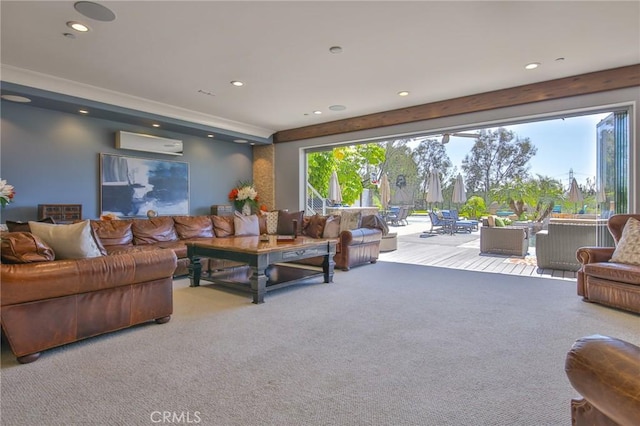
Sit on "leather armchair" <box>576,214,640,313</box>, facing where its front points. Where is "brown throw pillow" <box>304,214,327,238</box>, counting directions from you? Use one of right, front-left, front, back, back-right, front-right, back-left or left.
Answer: front-right

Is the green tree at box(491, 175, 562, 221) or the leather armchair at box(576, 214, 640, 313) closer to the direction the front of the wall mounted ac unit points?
the leather armchair

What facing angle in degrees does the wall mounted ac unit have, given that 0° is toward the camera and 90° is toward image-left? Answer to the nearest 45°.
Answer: approximately 315°

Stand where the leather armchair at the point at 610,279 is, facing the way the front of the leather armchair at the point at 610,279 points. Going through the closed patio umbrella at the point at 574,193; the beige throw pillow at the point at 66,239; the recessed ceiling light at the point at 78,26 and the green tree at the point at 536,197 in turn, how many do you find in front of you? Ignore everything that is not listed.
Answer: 2

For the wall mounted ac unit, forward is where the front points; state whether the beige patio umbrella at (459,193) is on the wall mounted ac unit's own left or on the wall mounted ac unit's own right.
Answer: on the wall mounted ac unit's own left

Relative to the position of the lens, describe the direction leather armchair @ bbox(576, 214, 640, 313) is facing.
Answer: facing the viewer and to the left of the viewer

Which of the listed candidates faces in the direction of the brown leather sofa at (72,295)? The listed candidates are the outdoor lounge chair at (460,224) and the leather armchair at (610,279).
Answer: the leather armchair

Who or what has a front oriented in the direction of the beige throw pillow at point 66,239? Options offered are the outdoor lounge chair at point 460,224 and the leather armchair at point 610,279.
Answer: the leather armchair

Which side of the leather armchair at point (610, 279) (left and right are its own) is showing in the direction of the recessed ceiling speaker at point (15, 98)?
front

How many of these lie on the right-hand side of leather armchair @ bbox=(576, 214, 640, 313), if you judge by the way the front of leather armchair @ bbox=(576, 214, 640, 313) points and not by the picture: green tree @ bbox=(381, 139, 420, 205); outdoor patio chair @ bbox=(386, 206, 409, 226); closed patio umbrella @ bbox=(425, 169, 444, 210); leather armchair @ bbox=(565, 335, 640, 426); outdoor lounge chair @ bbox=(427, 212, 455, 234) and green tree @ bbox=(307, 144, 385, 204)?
5

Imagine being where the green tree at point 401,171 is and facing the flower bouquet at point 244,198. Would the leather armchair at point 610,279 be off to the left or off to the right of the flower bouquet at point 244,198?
left
